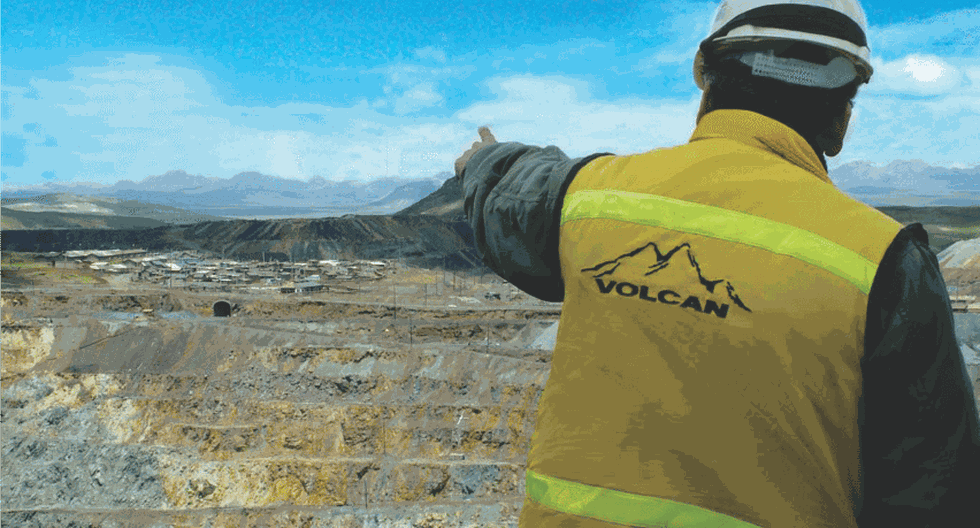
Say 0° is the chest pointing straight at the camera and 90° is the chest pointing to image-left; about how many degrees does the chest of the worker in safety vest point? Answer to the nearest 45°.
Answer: approximately 180°
